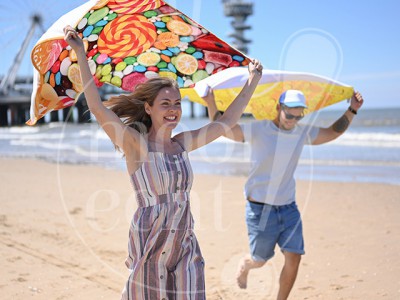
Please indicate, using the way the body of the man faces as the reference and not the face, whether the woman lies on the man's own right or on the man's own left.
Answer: on the man's own right

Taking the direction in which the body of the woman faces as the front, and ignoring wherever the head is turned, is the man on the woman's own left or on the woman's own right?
on the woman's own left

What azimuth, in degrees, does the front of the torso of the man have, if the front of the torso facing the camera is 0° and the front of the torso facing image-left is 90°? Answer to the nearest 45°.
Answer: approximately 315°

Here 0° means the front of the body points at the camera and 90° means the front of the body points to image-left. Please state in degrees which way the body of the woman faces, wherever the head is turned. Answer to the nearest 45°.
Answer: approximately 315°
